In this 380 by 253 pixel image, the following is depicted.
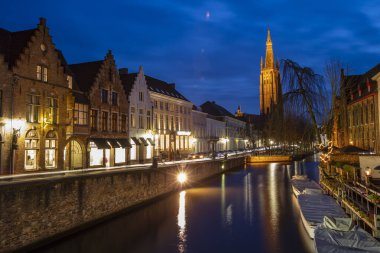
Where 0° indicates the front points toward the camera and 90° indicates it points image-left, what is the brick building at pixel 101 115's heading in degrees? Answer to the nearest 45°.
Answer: approximately 315°

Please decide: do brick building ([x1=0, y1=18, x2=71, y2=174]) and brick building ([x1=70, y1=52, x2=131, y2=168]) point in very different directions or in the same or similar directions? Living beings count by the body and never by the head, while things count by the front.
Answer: same or similar directions

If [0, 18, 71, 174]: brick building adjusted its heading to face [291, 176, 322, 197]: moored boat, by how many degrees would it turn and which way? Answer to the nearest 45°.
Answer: approximately 45° to its left

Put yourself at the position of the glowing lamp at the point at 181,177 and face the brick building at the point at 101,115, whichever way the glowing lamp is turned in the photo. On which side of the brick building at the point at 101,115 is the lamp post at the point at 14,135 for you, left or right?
left

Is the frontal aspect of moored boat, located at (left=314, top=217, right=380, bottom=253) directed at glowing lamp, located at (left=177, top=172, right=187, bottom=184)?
no

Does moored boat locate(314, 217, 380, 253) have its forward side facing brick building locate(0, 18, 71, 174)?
no

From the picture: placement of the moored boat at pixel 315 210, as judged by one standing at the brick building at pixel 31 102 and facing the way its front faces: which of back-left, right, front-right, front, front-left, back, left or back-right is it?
front

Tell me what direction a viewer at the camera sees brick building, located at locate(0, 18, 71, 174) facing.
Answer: facing the viewer and to the right of the viewer
